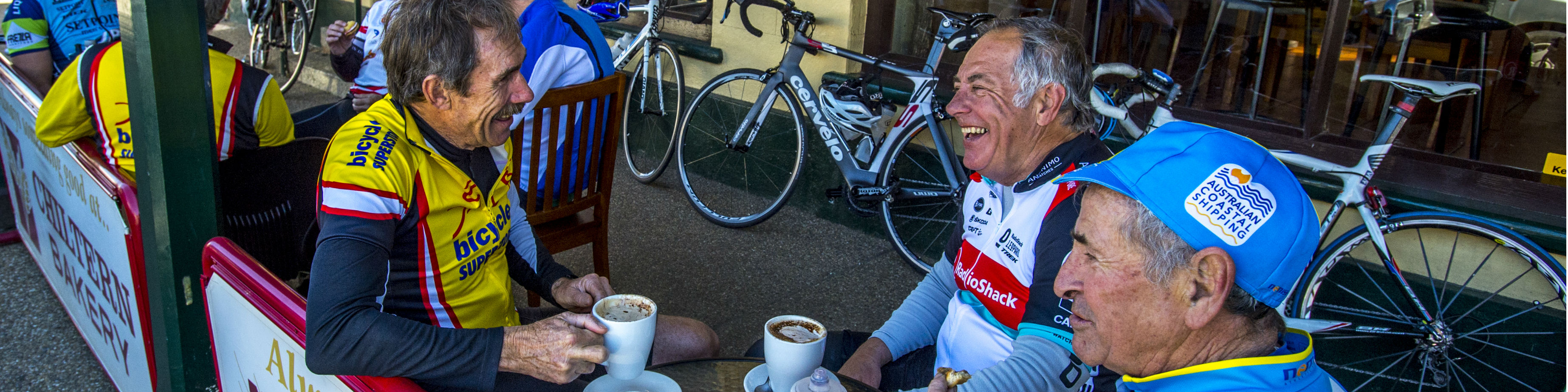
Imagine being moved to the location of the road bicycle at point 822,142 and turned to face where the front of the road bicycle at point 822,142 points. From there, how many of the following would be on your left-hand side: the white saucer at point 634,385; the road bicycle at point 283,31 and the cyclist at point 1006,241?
2

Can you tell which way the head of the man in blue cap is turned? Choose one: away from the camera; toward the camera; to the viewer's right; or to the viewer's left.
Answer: to the viewer's left

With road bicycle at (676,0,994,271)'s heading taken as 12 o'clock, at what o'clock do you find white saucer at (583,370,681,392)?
The white saucer is roughly at 9 o'clock from the road bicycle.

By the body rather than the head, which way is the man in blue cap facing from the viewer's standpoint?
to the viewer's left

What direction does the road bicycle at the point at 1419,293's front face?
to the viewer's left

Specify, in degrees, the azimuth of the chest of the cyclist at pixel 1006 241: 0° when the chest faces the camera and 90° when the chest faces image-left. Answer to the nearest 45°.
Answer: approximately 45°

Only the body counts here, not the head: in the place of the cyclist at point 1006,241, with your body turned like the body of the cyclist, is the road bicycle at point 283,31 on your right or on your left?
on your right

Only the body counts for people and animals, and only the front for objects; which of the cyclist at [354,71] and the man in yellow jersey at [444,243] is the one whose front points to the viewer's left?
the cyclist

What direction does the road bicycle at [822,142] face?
to the viewer's left

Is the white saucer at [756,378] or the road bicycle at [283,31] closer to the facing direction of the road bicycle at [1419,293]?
the road bicycle

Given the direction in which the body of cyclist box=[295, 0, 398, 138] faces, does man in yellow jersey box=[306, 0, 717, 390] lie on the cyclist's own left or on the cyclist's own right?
on the cyclist's own left
